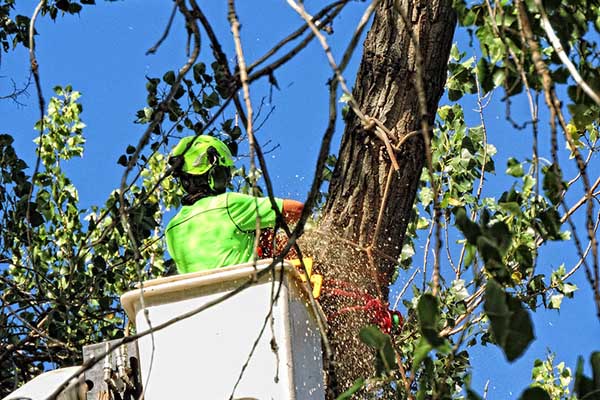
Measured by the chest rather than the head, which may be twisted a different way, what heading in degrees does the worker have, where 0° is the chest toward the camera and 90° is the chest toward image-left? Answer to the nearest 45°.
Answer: approximately 225°

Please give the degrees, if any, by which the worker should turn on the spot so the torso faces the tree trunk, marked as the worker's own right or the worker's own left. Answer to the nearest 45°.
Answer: approximately 45° to the worker's own right
